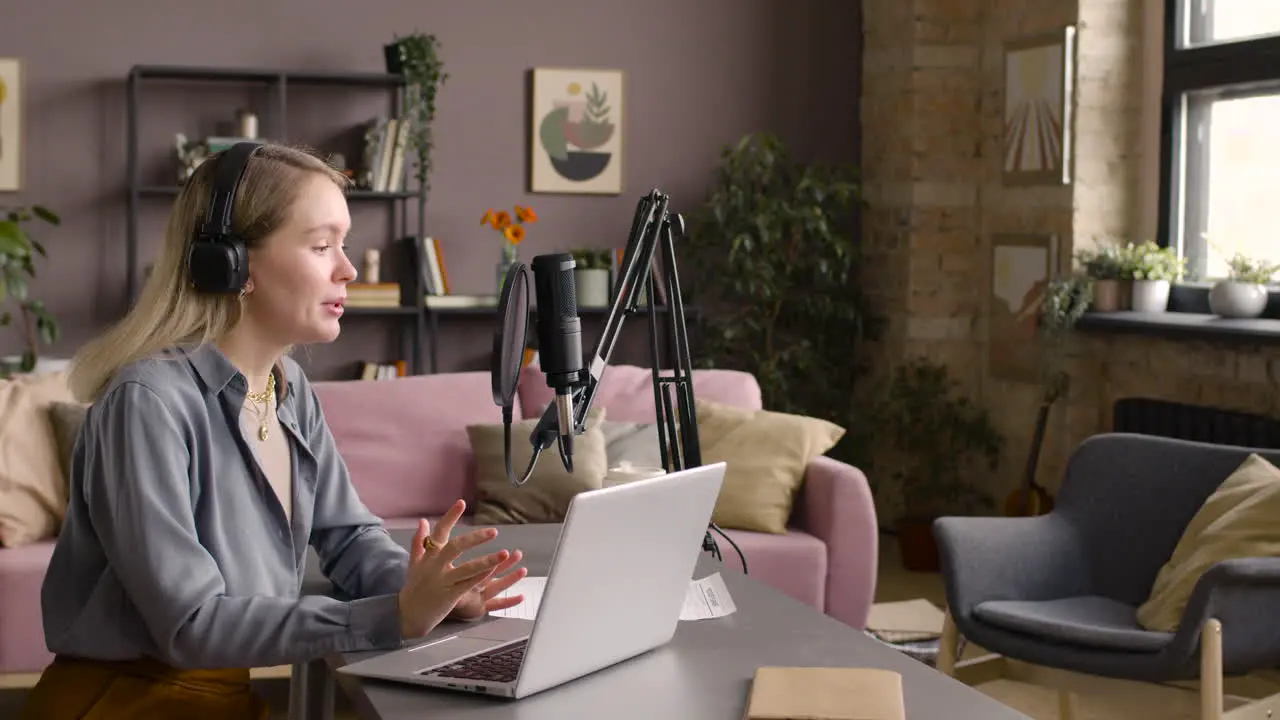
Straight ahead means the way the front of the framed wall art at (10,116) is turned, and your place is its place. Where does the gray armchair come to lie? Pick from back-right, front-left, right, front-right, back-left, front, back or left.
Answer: front-left

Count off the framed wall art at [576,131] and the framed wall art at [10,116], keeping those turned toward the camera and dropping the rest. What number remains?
2

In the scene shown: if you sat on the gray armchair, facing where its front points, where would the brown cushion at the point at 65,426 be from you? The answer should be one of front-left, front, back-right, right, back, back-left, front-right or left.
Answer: front-right

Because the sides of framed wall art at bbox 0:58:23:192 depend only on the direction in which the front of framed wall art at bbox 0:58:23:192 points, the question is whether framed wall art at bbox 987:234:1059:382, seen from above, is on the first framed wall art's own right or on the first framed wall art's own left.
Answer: on the first framed wall art's own left

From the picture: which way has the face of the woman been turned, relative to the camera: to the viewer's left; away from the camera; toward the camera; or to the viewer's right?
to the viewer's right

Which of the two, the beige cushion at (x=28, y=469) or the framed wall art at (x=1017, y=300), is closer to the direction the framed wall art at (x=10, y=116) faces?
the beige cushion

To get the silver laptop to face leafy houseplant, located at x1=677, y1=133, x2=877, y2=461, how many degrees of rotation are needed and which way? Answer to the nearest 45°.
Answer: approximately 45° to its right

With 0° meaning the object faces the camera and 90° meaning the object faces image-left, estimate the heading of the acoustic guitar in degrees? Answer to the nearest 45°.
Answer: approximately 45°

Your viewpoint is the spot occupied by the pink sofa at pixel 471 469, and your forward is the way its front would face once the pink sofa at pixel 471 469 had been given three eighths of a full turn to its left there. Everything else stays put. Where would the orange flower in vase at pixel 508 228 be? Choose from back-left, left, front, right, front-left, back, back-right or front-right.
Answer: front-left

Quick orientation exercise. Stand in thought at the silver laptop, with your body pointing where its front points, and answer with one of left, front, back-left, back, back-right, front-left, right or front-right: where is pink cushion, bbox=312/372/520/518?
front-right

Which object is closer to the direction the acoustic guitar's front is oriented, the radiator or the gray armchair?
the gray armchair

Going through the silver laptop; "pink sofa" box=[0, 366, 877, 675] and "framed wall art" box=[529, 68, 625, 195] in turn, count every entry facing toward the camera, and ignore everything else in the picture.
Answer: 2

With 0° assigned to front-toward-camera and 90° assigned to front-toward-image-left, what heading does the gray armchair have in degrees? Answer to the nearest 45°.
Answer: approximately 45°

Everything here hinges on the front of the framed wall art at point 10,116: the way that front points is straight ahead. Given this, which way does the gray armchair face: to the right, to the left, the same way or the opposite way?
to the right
